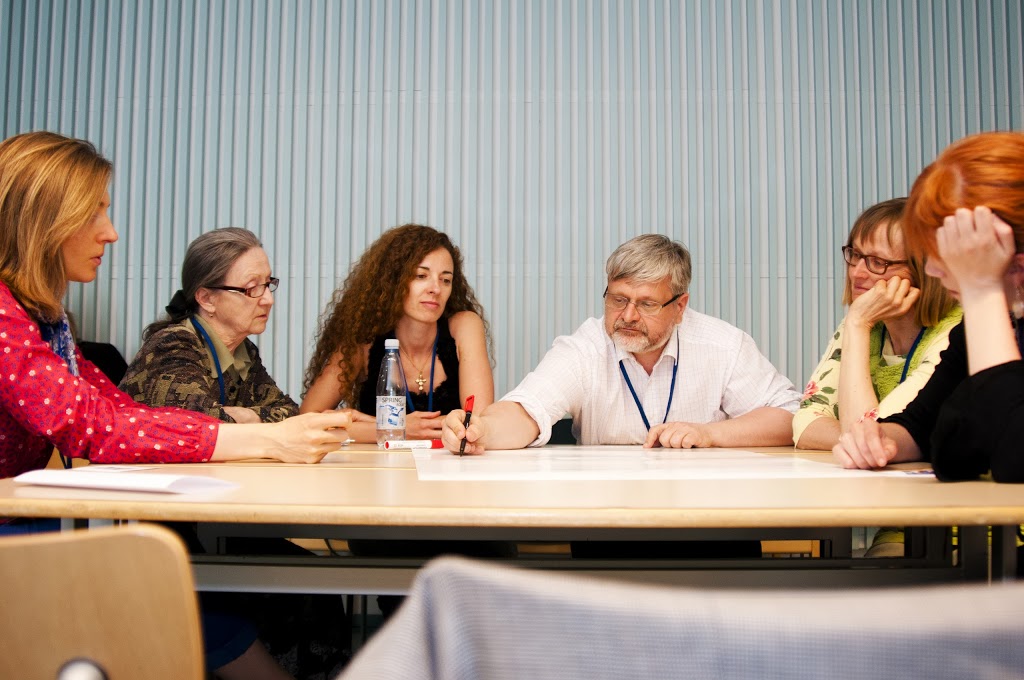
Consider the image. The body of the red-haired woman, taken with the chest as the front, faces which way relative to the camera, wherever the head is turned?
to the viewer's left

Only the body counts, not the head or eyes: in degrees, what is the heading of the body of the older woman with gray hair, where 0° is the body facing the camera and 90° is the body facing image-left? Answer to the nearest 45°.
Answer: approximately 315°

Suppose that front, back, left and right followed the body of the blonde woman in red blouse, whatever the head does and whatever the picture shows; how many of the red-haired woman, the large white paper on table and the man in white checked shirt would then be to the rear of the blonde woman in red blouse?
0

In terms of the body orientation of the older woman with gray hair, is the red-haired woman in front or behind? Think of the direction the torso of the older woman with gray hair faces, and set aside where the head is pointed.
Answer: in front

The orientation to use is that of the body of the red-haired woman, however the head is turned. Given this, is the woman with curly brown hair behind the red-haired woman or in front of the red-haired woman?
in front

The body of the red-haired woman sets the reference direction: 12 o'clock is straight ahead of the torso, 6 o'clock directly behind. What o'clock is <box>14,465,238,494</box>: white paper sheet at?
The white paper sheet is roughly at 11 o'clock from the red-haired woman.

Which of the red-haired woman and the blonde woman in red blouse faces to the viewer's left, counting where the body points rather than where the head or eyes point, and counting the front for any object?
the red-haired woman

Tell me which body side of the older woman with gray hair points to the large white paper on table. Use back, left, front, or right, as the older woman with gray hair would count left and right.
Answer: front

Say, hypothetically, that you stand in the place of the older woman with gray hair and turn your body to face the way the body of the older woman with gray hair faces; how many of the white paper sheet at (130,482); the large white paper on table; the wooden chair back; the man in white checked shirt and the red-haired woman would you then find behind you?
0

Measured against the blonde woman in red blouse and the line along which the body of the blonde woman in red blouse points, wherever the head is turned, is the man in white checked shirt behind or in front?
in front

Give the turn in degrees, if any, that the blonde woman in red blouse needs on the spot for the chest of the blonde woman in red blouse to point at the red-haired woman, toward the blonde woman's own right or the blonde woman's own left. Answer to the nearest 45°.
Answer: approximately 45° to the blonde woman's own right

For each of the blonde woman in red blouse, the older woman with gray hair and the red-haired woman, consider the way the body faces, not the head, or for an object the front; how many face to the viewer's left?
1

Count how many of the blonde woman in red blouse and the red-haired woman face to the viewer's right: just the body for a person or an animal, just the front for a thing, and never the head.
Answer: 1

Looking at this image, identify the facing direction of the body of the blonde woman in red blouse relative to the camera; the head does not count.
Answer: to the viewer's right
